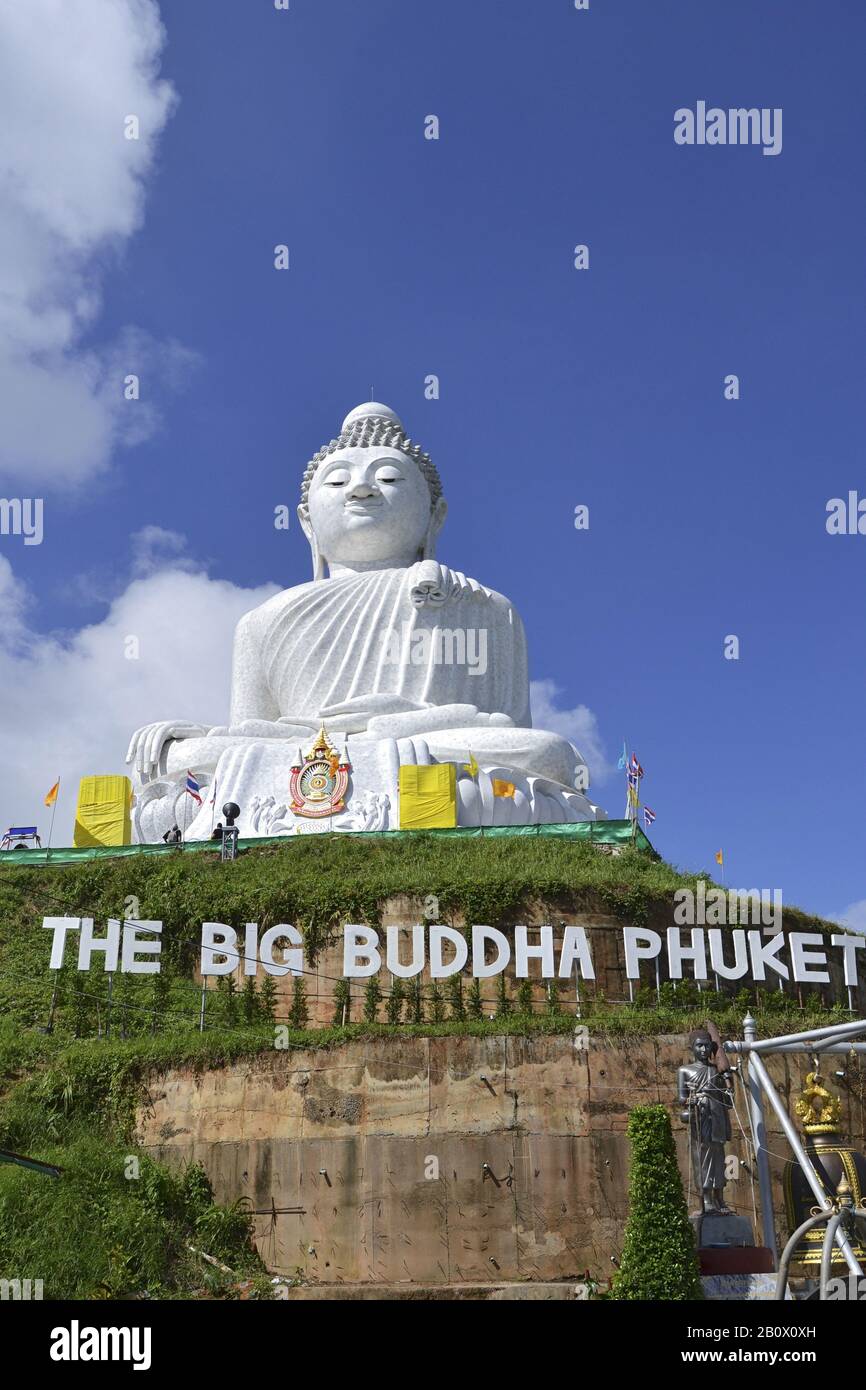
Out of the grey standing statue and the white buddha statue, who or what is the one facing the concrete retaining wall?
the white buddha statue

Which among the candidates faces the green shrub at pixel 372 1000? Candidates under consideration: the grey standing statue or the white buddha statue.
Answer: the white buddha statue

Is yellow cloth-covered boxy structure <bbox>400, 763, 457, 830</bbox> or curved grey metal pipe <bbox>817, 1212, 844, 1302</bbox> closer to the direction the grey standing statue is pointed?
the curved grey metal pipe

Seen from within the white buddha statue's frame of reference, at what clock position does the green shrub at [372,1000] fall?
The green shrub is roughly at 12 o'clock from the white buddha statue.

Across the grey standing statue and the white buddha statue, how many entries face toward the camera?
2

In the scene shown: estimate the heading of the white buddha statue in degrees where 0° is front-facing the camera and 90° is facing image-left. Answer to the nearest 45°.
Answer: approximately 0°

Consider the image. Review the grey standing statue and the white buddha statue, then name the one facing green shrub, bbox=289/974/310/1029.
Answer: the white buddha statue

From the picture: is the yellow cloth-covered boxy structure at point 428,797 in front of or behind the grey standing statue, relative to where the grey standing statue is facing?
behind

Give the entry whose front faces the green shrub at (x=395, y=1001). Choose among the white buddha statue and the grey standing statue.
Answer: the white buddha statue

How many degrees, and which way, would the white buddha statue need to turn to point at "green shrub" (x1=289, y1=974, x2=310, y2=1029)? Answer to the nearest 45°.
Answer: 0° — it already faces it
